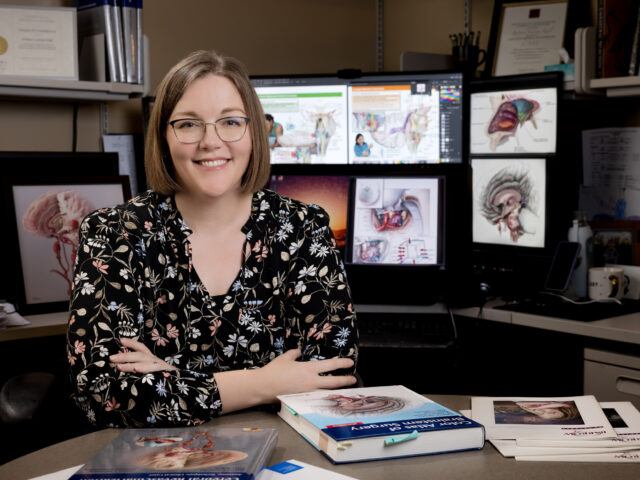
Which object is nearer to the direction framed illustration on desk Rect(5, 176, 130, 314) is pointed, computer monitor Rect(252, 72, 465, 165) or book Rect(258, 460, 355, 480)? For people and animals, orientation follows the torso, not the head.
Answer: the book

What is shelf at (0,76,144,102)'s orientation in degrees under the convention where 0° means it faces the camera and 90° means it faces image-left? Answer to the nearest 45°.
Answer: approximately 0°

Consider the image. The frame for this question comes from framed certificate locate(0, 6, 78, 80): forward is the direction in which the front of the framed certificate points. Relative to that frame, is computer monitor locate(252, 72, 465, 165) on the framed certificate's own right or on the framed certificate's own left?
on the framed certificate's own left

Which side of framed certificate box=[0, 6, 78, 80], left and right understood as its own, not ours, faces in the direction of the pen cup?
left

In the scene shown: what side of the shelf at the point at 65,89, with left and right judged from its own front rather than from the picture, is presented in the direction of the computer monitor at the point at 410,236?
left

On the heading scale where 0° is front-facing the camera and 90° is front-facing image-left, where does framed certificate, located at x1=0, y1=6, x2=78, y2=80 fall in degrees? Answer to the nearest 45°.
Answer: approximately 0°

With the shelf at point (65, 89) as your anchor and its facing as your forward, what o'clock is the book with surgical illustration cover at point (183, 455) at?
The book with surgical illustration cover is roughly at 12 o'clock from the shelf.
